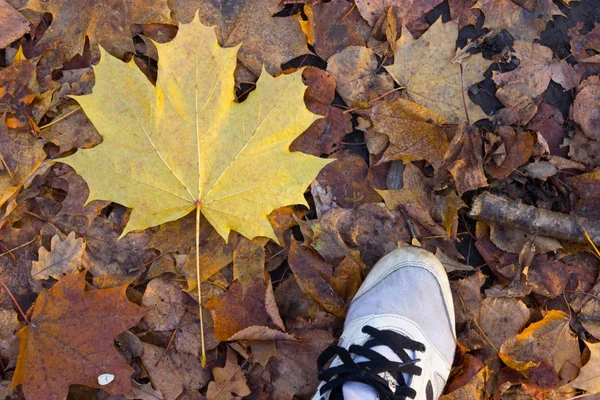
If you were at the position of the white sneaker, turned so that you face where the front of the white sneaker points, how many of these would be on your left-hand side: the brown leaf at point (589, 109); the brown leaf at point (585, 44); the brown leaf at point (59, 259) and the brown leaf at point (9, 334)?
2

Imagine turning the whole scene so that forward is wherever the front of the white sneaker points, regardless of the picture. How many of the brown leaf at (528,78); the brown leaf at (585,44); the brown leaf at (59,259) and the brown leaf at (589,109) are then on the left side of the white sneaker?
1

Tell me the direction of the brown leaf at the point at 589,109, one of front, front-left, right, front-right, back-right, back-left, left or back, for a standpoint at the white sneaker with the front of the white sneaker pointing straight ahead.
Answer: front-right

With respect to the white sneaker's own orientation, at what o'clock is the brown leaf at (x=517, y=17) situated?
The brown leaf is roughly at 1 o'clock from the white sneaker.

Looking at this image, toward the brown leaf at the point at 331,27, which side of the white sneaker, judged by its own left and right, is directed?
front

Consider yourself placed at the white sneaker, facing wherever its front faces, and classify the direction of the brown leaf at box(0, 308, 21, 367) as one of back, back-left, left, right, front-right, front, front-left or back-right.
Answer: left

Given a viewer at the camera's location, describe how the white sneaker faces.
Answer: facing away from the viewer

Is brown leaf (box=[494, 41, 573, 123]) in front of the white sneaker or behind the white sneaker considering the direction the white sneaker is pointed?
in front

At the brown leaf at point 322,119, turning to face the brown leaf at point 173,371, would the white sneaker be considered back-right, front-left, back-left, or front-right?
front-left

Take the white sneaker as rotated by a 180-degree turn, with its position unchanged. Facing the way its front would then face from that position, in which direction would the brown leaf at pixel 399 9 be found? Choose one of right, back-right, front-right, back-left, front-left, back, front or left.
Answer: back

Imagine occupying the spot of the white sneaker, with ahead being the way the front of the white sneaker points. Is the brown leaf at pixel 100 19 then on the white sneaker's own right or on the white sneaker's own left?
on the white sneaker's own left
